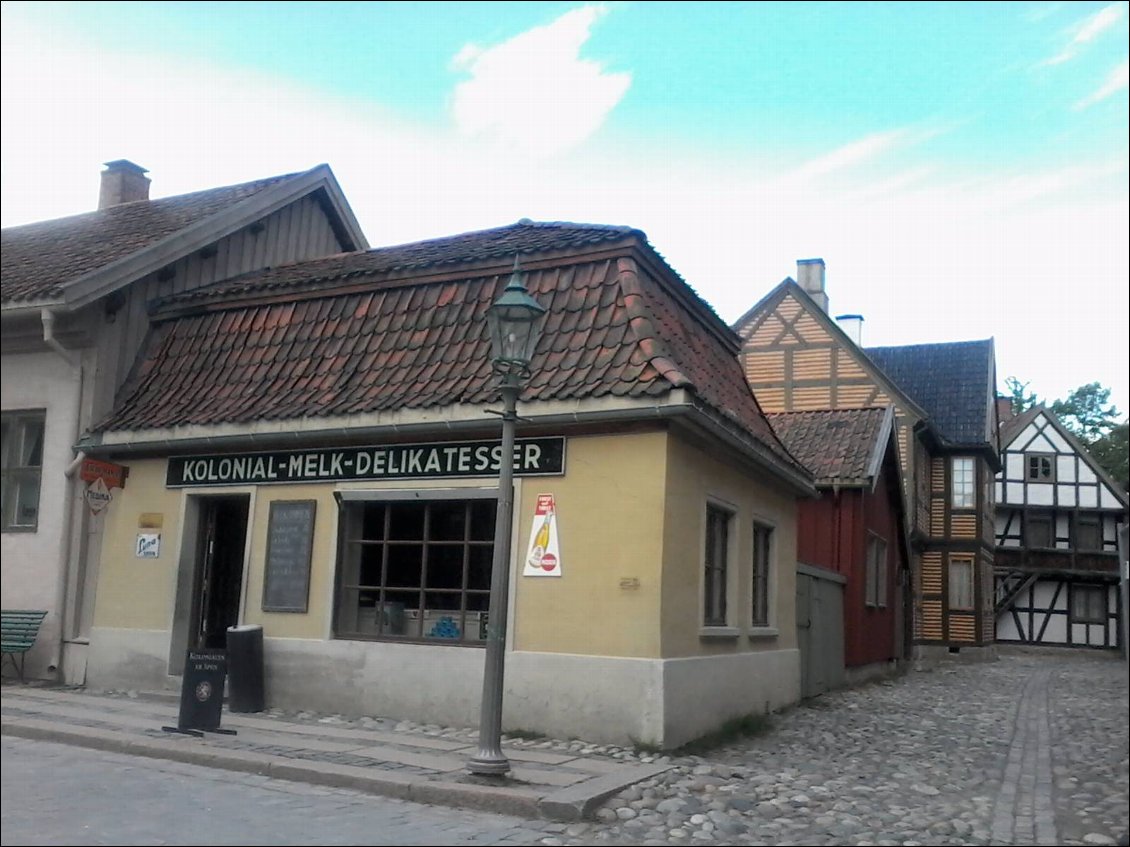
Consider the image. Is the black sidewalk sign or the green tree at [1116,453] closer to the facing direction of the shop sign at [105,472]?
the black sidewalk sign

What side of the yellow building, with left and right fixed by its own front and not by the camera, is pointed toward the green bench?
right

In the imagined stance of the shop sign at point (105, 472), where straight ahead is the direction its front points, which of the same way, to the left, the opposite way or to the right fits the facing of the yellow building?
to the right

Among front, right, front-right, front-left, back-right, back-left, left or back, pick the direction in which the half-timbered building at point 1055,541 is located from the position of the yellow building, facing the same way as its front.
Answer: back

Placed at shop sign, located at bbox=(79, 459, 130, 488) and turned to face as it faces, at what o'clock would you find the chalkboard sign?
The chalkboard sign is roughly at 12 o'clock from the shop sign.

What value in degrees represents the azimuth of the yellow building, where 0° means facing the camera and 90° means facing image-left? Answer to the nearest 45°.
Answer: approximately 45°

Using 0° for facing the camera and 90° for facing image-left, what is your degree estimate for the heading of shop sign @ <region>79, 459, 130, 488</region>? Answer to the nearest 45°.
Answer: approximately 315°

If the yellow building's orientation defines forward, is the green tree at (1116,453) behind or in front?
behind

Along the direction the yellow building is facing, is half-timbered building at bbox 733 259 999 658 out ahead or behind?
behind
